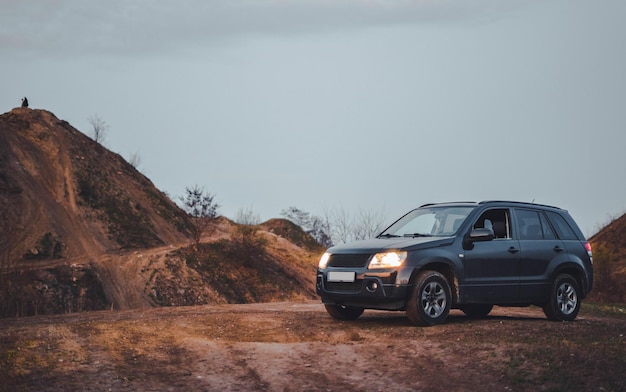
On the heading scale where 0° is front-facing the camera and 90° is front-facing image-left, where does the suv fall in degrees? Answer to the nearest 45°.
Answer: approximately 45°

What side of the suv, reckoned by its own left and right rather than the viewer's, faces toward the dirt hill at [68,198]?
right

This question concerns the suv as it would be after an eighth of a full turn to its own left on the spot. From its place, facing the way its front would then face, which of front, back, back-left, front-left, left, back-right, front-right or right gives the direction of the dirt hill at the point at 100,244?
back-right
